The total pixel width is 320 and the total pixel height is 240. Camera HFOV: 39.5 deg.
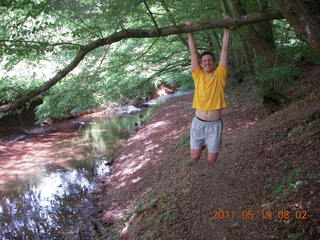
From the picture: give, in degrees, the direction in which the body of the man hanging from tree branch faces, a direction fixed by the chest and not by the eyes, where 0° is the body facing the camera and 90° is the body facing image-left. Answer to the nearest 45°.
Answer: approximately 0°
